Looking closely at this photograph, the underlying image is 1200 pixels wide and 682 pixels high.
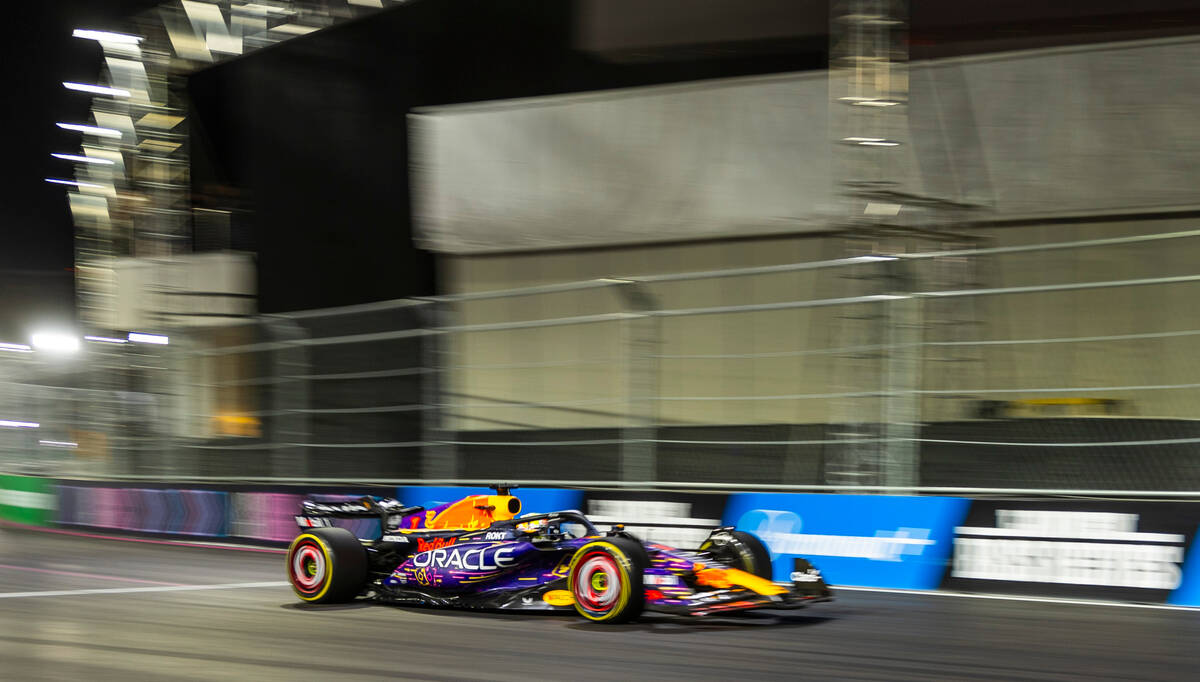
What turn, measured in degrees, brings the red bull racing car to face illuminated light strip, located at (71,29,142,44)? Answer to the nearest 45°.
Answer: approximately 180°

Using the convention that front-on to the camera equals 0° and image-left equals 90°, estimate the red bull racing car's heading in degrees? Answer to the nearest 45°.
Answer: approximately 315°

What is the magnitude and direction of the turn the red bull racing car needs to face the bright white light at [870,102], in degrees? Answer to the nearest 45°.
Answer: approximately 90° to its left

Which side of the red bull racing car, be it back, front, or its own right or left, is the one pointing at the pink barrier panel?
back

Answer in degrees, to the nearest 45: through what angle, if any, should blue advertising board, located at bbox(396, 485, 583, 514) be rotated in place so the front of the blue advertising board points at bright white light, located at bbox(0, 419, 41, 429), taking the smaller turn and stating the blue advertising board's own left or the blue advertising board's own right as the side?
approximately 135° to the blue advertising board's own right

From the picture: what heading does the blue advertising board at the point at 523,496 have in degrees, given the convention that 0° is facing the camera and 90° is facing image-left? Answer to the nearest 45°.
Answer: approximately 0°

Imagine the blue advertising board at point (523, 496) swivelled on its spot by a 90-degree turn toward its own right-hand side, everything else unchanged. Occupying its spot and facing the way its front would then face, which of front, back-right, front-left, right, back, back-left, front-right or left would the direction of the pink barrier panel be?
front-right
